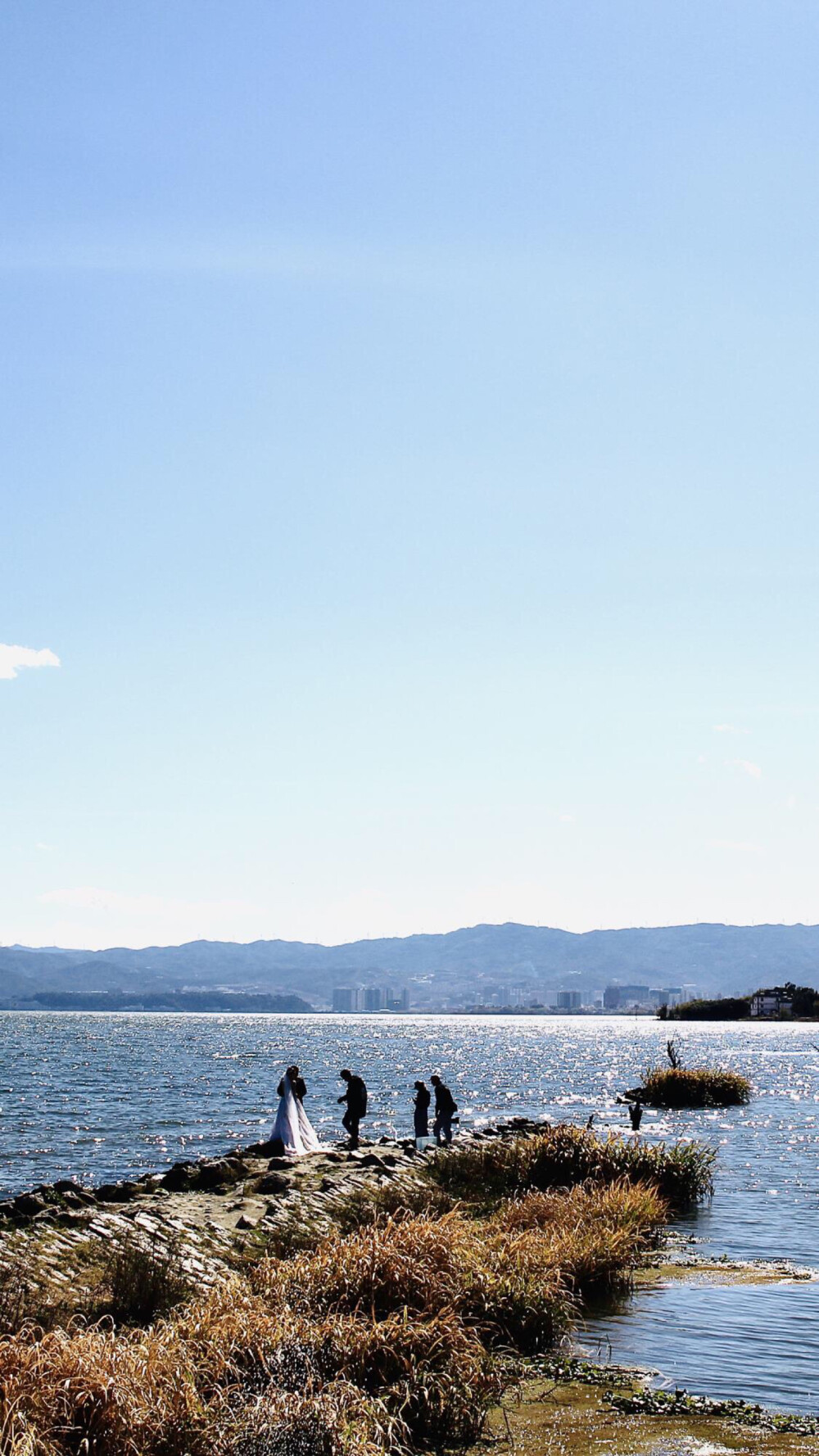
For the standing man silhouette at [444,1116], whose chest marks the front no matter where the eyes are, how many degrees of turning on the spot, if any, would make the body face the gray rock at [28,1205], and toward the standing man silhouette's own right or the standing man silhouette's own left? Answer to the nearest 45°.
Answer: approximately 45° to the standing man silhouette's own left

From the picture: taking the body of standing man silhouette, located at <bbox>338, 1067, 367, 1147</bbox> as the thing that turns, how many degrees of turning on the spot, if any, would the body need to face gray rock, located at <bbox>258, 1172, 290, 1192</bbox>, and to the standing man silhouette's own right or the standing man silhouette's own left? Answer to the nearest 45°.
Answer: approximately 90° to the standing man silhouette's own left

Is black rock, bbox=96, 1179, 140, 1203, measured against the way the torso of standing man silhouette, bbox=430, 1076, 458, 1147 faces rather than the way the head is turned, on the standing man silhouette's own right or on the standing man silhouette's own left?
on the standing man silhouette's own left

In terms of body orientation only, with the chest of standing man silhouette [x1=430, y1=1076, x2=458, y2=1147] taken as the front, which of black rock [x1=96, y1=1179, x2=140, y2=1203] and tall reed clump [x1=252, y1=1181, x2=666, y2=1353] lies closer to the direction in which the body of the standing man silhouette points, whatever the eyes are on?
the black rock

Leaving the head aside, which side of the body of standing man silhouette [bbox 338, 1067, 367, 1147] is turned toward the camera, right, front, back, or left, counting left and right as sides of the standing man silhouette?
left

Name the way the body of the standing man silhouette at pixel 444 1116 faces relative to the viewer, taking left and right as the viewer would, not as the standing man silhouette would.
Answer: facing to the left of the viewer

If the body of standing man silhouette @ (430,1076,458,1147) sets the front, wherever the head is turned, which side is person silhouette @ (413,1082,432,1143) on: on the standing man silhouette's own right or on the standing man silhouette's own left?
on the standing man silhouette's own right

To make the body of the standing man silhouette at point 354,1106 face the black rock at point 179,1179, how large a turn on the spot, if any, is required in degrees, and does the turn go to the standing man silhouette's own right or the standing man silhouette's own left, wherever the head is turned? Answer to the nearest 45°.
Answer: approximately 45° to the standing man silhouette's own left

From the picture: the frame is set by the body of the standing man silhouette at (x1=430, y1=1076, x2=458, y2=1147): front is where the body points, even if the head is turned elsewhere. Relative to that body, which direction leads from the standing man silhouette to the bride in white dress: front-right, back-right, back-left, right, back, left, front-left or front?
front-left

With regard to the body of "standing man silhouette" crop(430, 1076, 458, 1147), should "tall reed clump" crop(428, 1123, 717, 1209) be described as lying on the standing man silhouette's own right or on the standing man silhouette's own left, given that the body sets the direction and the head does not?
on the standing man silhouette's own left
